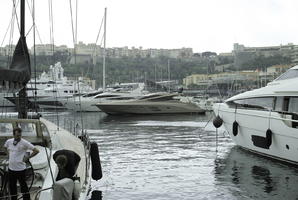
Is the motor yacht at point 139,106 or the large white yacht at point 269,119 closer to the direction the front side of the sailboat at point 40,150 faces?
the motor yacht

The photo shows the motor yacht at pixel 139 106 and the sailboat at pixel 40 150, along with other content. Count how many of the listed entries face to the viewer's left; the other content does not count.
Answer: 1

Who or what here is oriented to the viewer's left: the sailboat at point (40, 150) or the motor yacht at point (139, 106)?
the motor yacht

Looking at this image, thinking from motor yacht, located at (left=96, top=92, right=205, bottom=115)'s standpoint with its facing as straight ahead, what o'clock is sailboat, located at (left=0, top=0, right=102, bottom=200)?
The sailboat is roughly at 9 o'clock from the motor yacht.

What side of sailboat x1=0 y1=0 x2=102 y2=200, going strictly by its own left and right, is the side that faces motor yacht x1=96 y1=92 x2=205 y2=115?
front

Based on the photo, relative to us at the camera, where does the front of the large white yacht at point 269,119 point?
facing away from the viewer and to the left of the viewer

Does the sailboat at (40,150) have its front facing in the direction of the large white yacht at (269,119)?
no

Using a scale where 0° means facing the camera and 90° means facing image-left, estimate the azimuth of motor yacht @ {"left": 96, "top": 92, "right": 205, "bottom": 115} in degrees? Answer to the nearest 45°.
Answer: approximately 90°

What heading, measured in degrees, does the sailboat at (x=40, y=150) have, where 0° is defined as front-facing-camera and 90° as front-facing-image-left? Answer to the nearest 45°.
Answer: approximately 180°

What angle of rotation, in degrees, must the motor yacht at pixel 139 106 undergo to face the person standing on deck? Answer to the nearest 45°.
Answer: approximately 90° to its left

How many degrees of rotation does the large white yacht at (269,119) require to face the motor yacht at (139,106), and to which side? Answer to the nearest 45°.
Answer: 0° — it already faces it
